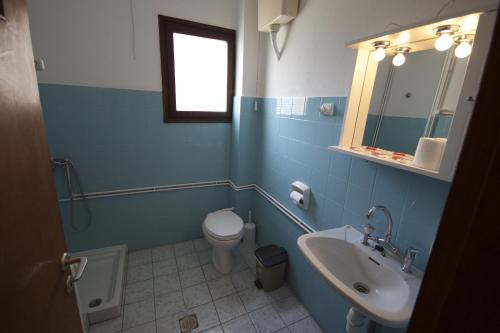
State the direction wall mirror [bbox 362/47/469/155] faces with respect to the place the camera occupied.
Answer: facing the viewer and to the left of the viewer

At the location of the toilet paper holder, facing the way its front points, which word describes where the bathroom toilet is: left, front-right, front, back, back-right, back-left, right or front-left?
front-right

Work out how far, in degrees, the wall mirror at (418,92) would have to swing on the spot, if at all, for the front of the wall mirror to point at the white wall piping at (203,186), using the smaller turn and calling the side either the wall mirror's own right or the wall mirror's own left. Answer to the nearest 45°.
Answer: approximately 45° to the wall mirror's own right

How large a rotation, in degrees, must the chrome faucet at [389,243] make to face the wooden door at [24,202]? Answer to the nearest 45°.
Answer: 0° — it already faces it

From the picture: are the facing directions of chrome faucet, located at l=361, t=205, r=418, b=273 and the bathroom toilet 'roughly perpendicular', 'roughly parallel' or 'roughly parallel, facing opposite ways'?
roughly perpendicular

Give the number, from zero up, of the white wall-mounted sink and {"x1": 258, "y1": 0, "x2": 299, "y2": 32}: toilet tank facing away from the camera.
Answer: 0

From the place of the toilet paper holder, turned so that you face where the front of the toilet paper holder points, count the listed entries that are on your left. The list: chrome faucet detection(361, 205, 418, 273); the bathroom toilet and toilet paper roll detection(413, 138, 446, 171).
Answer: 2

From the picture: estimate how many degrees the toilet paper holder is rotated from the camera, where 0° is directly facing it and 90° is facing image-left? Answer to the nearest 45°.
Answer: approximately 45°

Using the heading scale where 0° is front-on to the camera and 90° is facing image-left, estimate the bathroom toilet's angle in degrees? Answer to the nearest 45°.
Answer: approximately 0°
